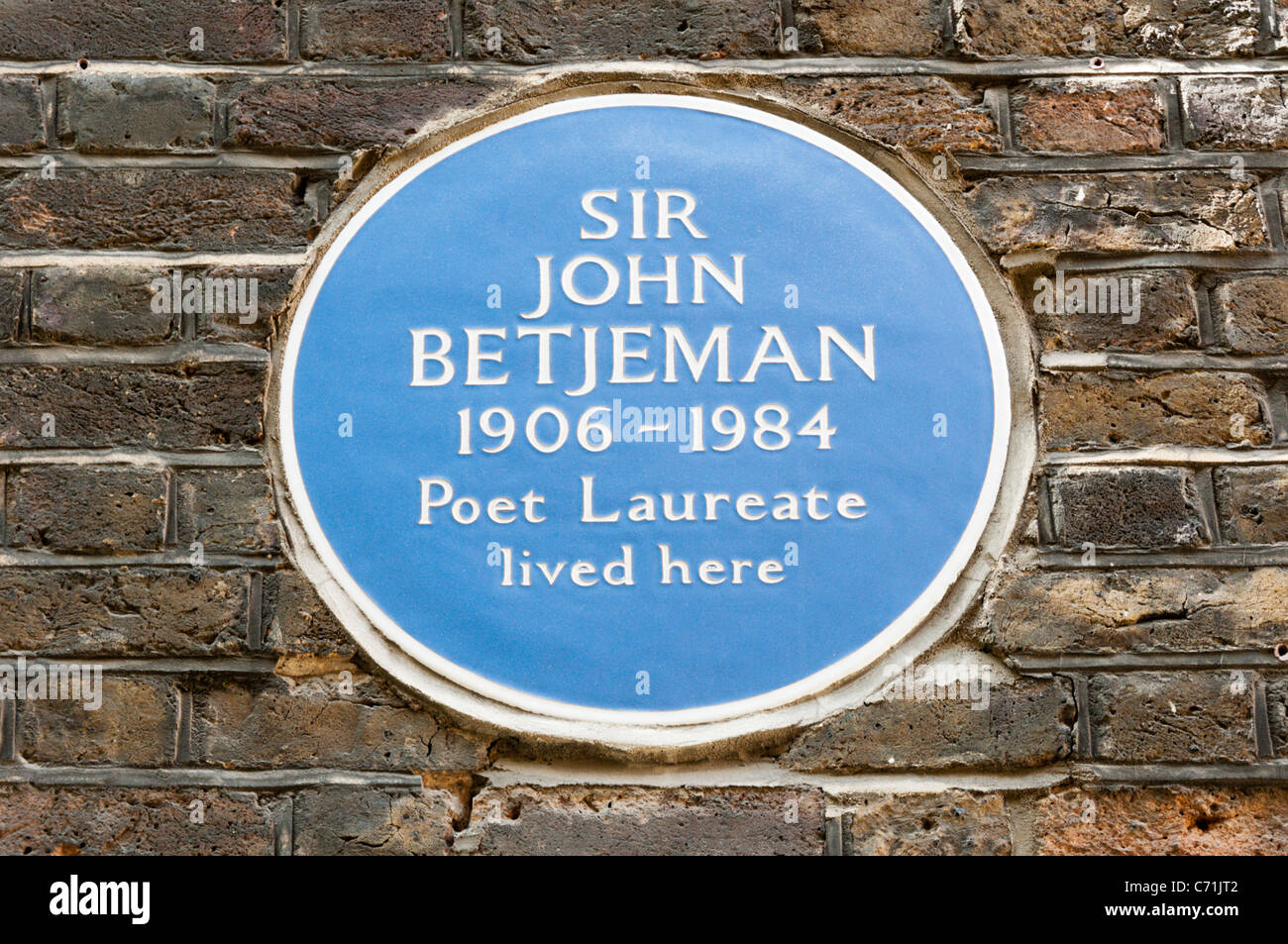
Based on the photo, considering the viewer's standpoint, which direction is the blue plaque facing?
facing the viewer
